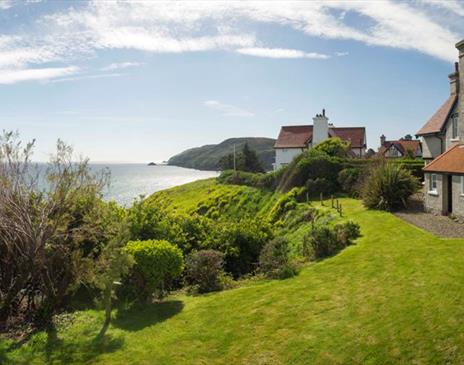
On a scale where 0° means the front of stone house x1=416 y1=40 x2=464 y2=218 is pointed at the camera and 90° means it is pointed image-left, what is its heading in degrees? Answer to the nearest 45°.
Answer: approximately 45°

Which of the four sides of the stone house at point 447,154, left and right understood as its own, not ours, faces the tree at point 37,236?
front

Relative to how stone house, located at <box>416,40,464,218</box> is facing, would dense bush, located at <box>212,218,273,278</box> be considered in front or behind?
in front

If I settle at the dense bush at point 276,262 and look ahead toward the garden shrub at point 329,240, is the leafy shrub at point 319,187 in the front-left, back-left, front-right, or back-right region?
front-left

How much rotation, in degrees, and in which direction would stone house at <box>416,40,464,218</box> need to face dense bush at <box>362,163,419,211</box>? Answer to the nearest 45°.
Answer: approximately 45° to its right

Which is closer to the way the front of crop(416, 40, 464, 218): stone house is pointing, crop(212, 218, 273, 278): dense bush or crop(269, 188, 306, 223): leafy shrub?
the dense bush

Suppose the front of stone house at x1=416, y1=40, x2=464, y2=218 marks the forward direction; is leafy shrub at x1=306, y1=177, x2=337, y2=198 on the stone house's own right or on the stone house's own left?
on the stone house's own right

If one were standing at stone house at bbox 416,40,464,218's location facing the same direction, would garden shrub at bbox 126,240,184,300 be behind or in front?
in front

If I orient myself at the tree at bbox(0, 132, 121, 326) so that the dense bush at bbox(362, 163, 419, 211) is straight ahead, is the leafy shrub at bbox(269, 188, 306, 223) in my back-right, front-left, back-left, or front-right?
front-left

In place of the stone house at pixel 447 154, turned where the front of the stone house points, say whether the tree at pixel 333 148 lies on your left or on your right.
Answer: on your right

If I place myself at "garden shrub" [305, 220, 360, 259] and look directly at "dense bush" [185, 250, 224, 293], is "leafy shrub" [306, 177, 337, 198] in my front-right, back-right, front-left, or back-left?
back-right

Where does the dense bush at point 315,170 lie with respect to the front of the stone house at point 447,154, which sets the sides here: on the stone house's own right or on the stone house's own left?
on the stone house's own right
